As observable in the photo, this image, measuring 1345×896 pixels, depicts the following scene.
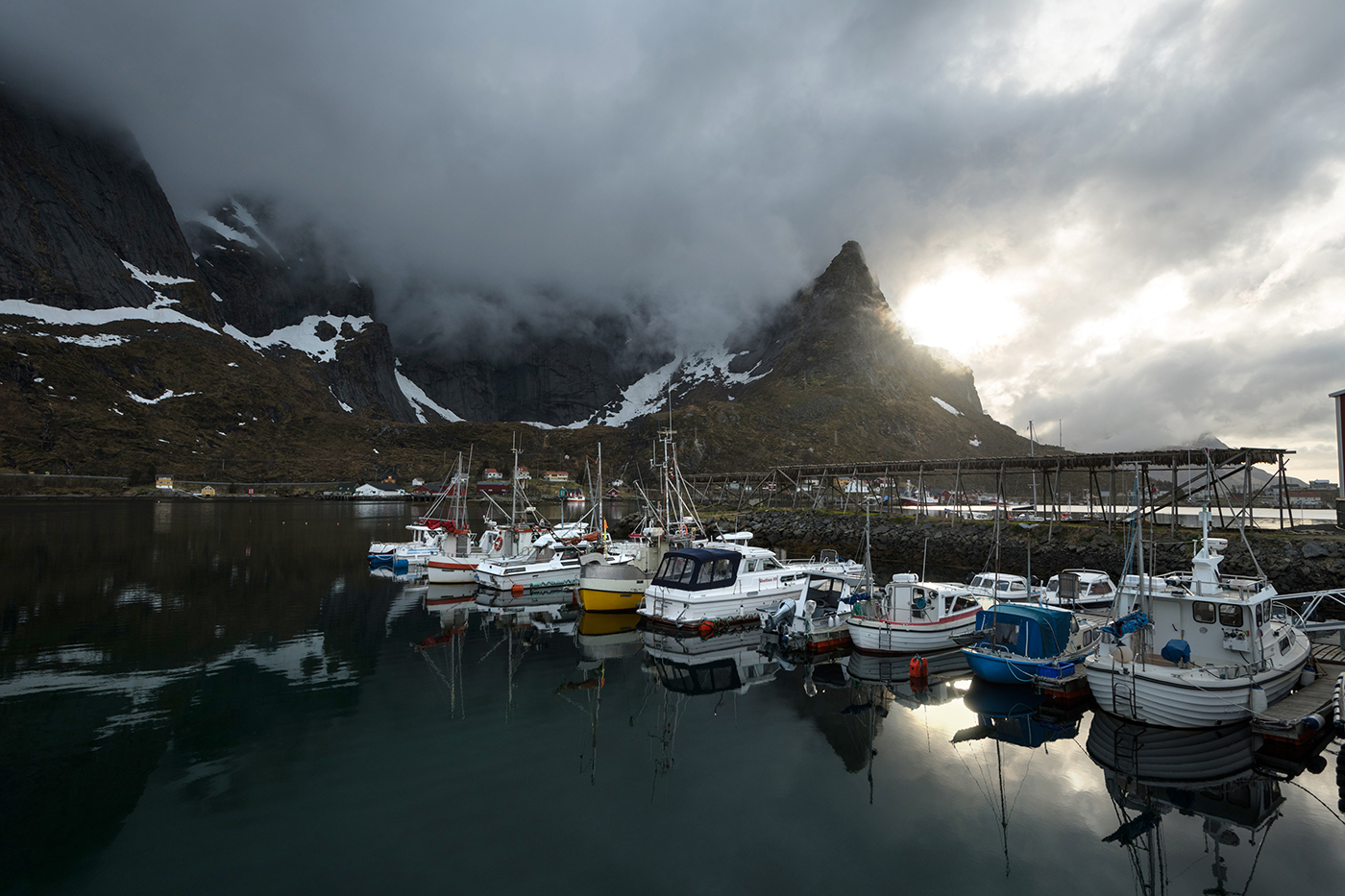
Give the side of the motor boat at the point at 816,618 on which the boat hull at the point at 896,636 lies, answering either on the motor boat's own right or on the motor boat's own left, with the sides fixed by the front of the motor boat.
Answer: on the motor boat's own right

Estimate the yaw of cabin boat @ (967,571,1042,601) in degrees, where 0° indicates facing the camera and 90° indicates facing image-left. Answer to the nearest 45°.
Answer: approximately 45°

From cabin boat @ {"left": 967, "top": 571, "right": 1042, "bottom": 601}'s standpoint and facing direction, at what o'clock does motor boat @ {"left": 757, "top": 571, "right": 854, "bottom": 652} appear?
motor boat @ {"left": 757, "top": 571, "right": 854, "bottom": 652} is roughly at 12 o'clock from cabin boat @ {"left": 967, "top": 571, "right": 1042, "bottom": 601}.

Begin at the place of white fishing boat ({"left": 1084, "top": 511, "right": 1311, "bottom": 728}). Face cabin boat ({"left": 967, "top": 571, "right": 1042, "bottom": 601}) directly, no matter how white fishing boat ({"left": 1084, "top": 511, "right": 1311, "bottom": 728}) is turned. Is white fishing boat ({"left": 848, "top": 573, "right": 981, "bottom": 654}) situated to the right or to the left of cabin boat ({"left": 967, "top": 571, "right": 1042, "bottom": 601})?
left
